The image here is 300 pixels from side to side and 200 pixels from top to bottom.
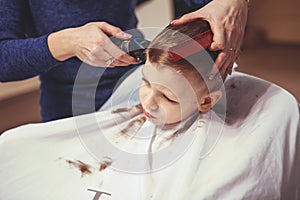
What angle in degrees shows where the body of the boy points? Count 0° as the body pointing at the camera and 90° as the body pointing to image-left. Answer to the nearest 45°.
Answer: approximately 45°
